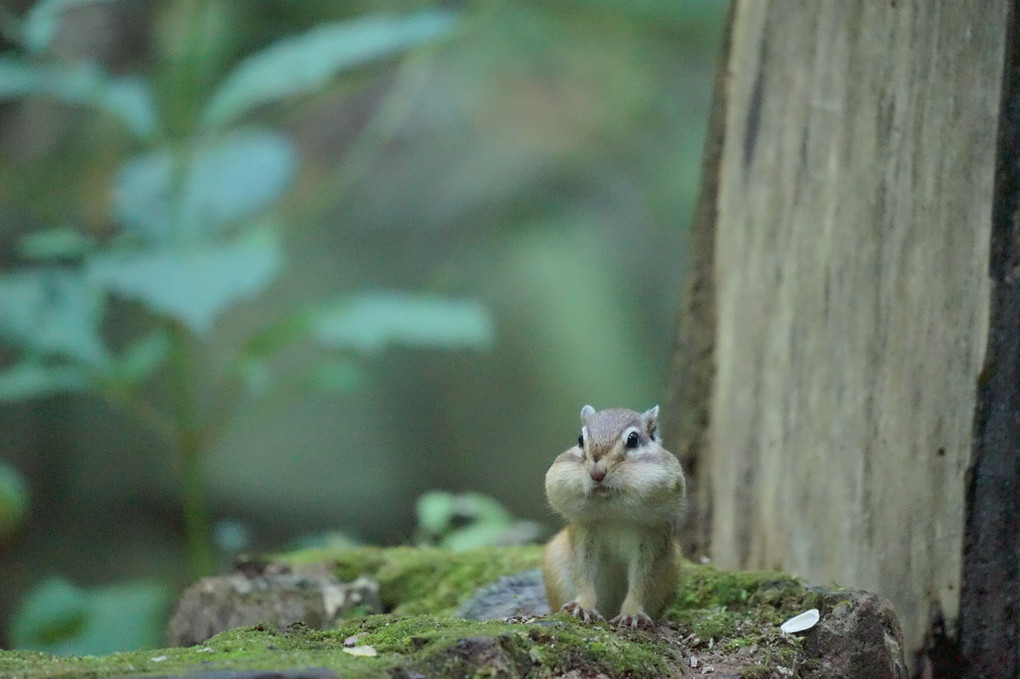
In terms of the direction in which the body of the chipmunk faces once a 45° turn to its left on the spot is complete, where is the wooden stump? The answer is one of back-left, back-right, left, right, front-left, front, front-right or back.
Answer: left

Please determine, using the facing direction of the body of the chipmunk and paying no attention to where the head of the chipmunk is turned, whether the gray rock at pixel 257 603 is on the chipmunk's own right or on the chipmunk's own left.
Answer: on the chipmunk's own right

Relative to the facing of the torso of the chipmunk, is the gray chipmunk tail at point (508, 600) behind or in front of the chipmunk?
behind

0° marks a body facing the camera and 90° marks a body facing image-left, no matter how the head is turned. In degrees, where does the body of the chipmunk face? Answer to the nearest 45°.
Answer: approximately 0°
